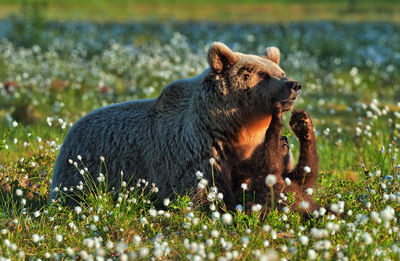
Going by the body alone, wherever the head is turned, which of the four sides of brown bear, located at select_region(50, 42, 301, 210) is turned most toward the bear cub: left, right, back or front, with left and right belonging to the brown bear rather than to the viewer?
front

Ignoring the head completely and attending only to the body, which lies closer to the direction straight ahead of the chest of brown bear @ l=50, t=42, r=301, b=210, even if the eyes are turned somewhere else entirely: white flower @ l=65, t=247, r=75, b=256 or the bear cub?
the bear cub

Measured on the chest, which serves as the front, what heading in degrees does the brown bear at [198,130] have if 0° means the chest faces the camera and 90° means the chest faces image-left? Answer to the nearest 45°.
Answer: approximately 315°

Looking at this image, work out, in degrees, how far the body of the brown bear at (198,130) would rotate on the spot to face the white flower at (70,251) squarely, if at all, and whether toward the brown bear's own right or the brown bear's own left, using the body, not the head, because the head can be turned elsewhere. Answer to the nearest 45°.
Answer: approximately 90° to the brown bear's own right
